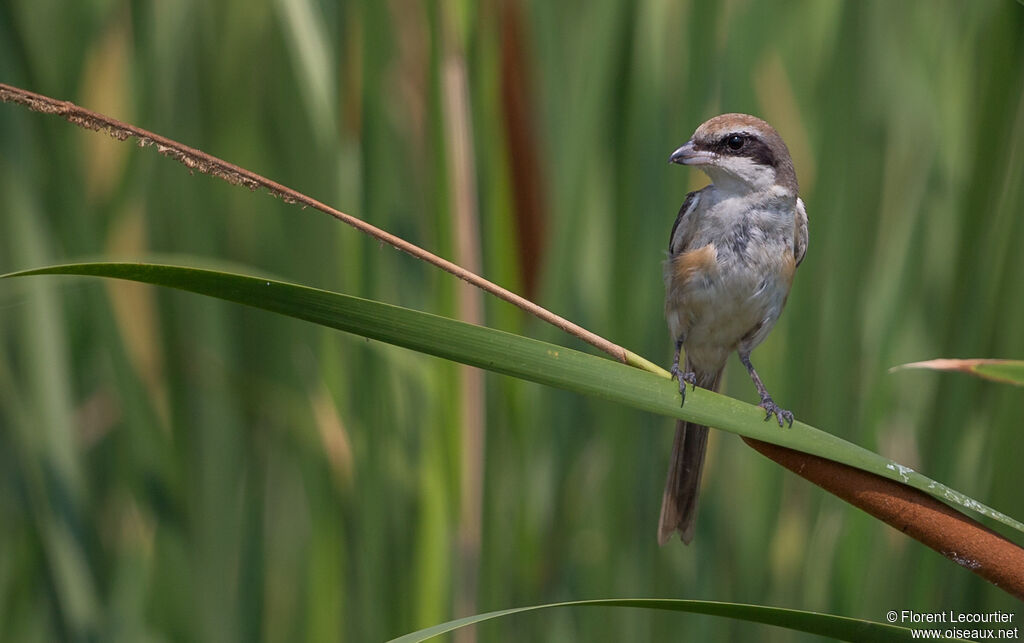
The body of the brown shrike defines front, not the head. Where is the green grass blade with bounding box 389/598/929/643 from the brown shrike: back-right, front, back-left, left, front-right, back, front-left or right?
front

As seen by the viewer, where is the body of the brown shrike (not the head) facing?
toward the camera
